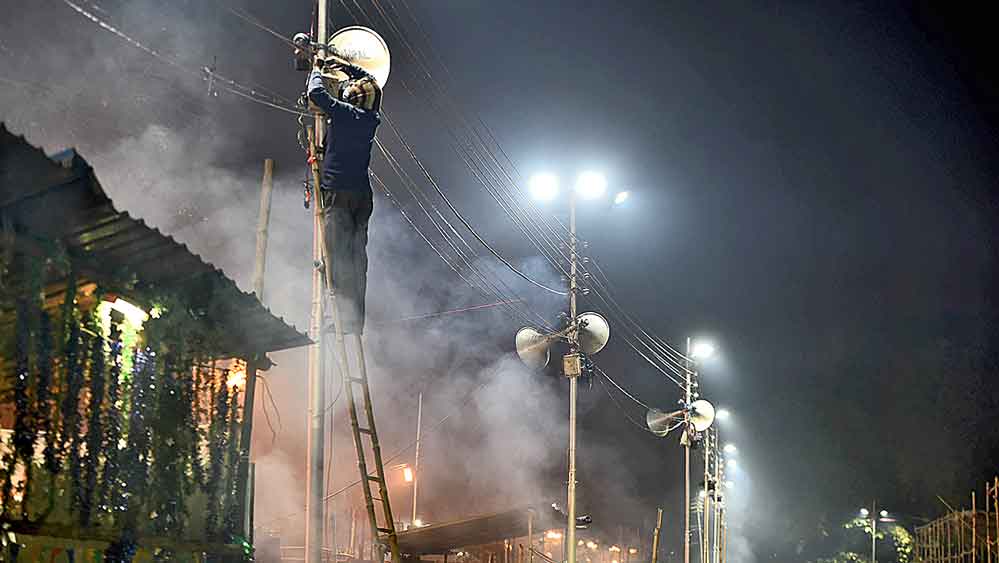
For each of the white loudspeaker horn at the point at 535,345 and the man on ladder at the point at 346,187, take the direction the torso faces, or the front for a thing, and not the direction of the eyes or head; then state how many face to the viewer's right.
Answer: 0

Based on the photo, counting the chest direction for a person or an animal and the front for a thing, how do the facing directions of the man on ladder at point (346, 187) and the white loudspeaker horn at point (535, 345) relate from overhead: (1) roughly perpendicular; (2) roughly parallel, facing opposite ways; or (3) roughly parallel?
roughly perpendicular

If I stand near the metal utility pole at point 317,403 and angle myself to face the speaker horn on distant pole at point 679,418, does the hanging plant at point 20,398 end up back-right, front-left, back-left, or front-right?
back-left

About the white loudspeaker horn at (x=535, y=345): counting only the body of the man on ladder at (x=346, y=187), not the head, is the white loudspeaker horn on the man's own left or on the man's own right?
on the man's own right

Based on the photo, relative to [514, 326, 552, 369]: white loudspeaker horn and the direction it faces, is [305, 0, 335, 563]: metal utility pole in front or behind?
in front

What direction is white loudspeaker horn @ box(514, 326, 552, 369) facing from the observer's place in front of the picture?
facing the viewer and to the left of the viewer

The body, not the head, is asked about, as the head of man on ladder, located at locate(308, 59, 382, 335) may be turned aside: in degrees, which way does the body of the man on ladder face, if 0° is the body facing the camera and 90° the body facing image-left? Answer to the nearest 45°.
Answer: approximately 135°

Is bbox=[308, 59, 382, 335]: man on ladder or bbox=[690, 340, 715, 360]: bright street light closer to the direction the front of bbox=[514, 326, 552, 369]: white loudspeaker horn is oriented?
the man on ladder
